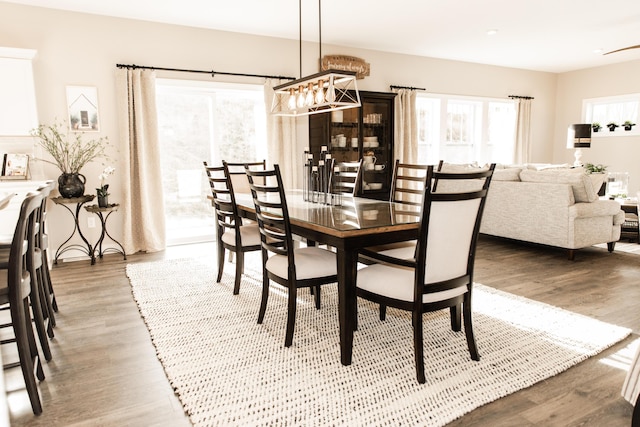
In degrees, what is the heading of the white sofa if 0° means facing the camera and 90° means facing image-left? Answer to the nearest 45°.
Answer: approximately 225°

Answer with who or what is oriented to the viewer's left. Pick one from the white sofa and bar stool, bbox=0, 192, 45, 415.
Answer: the bar stool

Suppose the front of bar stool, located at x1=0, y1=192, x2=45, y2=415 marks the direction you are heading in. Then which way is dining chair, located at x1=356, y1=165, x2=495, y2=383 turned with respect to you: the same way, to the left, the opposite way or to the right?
to the right

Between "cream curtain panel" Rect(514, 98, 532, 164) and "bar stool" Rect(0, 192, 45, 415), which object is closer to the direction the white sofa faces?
the cream curtain panel
